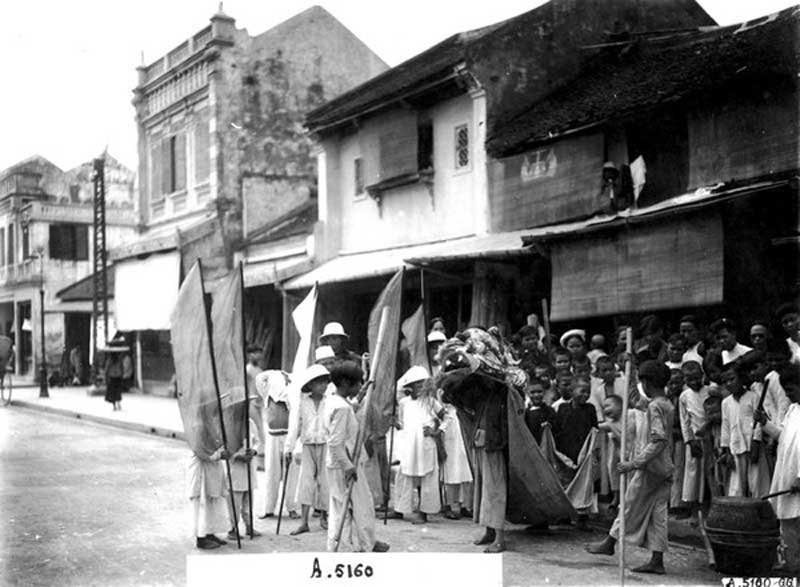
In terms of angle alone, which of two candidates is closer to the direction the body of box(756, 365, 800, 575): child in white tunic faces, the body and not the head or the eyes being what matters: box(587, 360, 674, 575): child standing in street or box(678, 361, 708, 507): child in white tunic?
the child standing in street

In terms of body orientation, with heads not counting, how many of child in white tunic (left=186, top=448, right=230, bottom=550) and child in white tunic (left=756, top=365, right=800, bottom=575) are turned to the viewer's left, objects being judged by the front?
1

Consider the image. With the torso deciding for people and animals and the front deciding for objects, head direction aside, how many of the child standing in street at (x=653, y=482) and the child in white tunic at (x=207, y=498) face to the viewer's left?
1

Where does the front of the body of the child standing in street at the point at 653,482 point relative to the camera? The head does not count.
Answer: to the viewer's left

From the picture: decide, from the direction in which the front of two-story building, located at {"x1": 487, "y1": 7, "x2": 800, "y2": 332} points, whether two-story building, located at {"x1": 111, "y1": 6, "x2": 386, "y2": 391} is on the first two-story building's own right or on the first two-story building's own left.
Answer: on the first two-story building's own right

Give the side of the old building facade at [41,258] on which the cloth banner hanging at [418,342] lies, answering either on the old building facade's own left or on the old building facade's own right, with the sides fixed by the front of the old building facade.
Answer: on the old building facade's own left

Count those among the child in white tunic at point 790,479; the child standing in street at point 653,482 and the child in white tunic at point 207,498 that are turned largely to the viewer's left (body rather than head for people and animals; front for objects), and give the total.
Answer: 2

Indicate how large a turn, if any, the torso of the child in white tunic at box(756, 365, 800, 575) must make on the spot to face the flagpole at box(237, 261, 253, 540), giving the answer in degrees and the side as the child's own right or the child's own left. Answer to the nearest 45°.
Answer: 0° — they already face it

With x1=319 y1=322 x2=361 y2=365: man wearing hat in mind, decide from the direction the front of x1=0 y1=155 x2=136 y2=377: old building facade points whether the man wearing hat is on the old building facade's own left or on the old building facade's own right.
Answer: on the old building facade's own left

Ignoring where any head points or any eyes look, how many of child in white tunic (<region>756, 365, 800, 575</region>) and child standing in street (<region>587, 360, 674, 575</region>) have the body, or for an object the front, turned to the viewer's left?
2

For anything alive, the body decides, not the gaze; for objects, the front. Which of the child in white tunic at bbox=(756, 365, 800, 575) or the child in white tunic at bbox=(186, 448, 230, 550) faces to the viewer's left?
the child in white tunic at bbox=(756, 365, 800, 575)
